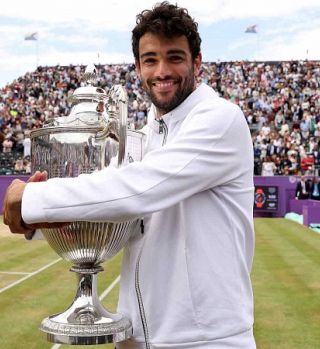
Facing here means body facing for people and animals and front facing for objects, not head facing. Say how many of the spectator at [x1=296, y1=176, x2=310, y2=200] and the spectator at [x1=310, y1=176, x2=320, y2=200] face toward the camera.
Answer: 2

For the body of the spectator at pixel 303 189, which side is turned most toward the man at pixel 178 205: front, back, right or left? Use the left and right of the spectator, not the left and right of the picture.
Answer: front

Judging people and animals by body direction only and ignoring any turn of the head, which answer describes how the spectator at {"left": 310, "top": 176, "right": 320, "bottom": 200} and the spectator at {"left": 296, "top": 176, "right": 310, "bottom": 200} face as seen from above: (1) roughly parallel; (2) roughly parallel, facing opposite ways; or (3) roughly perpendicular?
roughly parallel

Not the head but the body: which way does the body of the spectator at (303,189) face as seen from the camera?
toward the camera

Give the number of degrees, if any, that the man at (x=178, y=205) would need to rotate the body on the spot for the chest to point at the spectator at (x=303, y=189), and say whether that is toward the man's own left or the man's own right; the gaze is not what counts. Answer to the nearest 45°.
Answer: approximately 135° to the man's own right

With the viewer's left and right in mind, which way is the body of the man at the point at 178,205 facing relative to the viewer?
facing the viewer and to the left of the viewer

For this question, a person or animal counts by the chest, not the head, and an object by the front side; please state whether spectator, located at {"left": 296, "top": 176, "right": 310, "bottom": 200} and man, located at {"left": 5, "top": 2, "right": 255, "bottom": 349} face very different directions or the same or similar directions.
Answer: same or similar directions

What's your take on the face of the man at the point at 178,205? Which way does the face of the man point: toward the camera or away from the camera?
toward the camera
